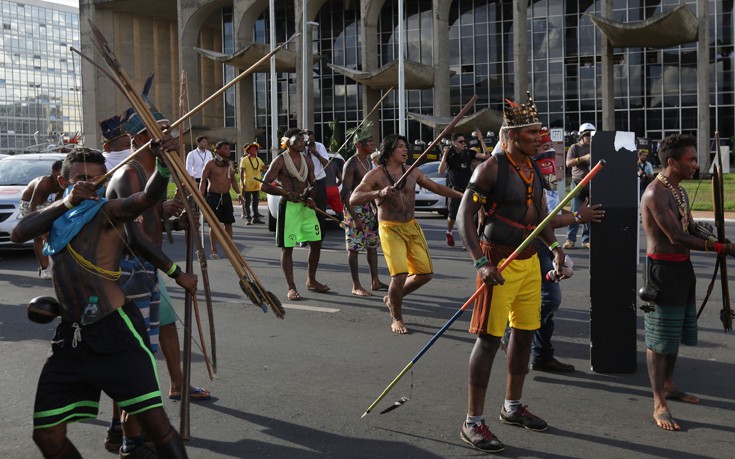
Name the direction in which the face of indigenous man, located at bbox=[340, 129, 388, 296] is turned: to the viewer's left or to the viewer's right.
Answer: to the viewer's right

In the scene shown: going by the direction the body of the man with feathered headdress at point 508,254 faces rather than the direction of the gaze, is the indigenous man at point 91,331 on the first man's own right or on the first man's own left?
on the first man's own right

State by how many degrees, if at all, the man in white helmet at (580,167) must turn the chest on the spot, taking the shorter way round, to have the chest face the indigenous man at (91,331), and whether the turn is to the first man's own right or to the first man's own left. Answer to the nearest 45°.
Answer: approximately 45° to the first man's own right

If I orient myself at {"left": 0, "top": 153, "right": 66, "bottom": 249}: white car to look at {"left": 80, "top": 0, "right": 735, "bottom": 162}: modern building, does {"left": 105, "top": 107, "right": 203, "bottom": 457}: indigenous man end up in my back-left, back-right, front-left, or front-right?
back-right

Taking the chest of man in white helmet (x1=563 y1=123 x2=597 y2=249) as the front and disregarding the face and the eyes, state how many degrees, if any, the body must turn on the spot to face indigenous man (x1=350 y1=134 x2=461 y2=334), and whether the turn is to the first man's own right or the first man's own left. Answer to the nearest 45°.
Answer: approximately 45° to the first man's own right

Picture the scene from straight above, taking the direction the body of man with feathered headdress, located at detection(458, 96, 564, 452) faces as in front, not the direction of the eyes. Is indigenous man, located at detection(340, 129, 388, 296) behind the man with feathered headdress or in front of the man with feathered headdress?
behind

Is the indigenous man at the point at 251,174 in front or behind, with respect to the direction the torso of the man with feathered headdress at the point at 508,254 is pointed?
behind

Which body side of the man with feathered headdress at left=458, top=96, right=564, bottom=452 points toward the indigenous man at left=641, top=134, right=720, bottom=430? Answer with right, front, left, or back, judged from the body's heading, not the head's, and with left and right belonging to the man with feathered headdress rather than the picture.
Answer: left

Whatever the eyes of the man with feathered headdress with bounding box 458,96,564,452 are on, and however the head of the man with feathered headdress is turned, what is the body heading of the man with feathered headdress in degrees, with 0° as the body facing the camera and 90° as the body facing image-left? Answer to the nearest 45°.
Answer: approximately 315°

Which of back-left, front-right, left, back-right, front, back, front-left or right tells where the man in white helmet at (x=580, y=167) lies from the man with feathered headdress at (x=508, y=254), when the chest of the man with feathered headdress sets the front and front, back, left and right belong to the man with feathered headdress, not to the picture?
back-left
